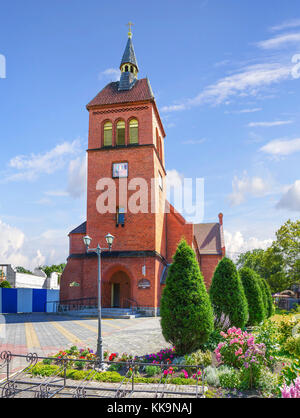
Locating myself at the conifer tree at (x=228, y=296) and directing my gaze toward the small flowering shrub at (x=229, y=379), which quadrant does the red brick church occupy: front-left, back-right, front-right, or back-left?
back-right

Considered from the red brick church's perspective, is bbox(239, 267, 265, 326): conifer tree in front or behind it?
in front

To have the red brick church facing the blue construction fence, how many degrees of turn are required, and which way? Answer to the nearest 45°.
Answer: approximately 135° to its right

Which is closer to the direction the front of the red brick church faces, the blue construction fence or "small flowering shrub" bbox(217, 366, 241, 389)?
the small flowering shrub

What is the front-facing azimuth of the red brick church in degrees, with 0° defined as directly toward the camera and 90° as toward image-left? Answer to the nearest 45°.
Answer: approximately 0°

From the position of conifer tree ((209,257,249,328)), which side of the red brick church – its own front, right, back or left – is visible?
front

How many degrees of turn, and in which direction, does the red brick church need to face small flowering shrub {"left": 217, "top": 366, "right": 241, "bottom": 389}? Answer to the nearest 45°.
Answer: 0° — it already faces it
